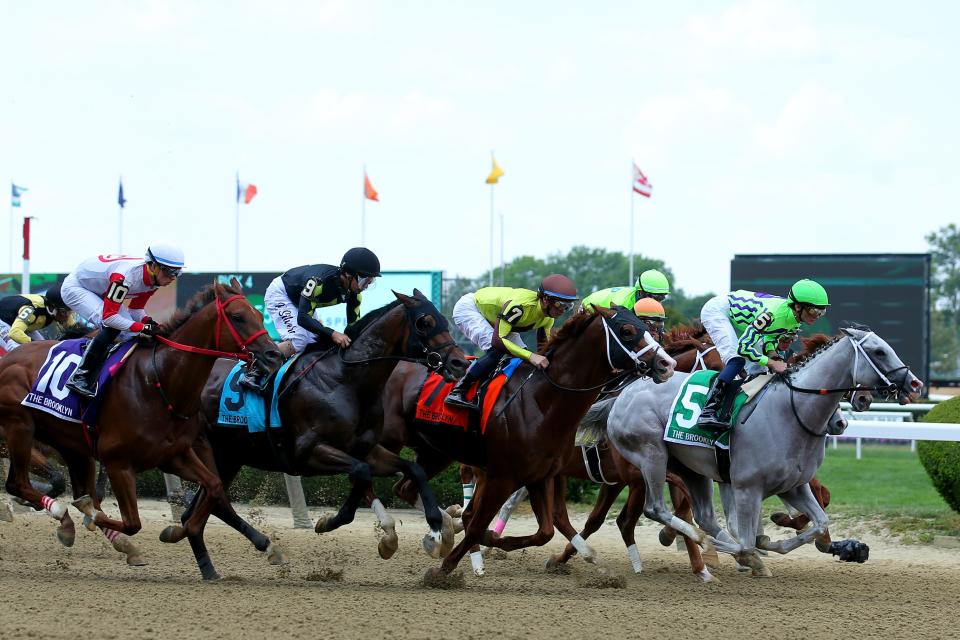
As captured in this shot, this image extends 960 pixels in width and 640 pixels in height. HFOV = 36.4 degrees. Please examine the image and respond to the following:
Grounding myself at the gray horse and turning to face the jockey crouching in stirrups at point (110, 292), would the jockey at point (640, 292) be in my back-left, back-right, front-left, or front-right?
front-right

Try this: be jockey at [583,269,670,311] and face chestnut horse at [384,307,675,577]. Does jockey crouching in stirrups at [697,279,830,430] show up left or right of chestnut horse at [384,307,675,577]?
left

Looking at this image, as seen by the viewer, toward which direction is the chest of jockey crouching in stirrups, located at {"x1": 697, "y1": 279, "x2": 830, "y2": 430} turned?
to the viewer's right

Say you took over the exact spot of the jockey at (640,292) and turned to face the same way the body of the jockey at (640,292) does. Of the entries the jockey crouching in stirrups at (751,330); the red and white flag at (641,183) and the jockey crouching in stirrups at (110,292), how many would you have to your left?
1

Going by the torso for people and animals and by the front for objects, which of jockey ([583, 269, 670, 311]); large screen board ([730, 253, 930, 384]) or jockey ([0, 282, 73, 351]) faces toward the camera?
the large screen board

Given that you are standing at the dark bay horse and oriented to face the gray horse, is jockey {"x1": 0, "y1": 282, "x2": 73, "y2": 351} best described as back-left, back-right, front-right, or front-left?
back-left

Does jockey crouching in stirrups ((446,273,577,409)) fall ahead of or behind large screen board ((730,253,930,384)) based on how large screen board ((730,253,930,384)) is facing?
ahead

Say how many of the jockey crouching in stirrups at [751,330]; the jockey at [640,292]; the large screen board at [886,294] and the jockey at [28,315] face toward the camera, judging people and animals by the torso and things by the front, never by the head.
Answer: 1

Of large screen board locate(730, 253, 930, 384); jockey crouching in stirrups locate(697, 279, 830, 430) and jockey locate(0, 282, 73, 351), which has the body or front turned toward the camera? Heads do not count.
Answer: the large screen board

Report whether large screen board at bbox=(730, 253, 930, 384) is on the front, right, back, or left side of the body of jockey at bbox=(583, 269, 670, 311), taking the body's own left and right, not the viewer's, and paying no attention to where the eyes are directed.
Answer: left

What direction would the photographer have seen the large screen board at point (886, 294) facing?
facing the viewer

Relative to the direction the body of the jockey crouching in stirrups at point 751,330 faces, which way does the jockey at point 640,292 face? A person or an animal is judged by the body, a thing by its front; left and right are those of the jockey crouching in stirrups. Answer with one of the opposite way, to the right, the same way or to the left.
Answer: the same way

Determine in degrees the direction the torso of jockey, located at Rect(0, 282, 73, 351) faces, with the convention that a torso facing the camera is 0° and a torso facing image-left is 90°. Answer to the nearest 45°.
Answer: approximately 270°

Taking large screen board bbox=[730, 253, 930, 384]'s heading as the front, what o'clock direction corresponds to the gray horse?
The gray horse is roughly at 12 o'clock from the large screen board.

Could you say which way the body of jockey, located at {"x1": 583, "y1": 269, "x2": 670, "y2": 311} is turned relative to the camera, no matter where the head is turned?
to the viewer's right

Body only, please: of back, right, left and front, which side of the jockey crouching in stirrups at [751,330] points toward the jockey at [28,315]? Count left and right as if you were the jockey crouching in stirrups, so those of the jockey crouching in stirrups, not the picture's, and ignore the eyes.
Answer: back
